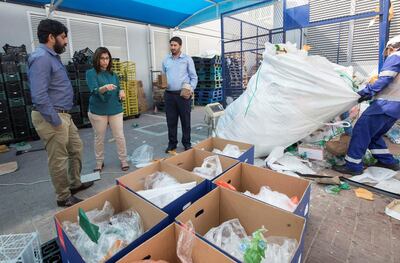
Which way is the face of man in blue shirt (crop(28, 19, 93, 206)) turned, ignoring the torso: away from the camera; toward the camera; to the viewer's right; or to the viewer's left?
to the viewer's right

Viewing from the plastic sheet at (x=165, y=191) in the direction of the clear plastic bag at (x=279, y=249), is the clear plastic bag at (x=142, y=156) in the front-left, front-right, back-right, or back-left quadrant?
back-left

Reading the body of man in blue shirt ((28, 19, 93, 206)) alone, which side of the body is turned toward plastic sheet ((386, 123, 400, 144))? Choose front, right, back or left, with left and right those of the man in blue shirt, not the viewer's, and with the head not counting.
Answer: front

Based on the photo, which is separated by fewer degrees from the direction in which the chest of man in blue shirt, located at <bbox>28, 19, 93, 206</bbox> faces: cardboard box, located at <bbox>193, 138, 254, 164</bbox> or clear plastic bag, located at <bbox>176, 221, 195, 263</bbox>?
the cardboard box

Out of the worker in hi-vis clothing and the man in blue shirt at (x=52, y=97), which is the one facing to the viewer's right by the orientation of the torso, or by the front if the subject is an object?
the man in blue shirt

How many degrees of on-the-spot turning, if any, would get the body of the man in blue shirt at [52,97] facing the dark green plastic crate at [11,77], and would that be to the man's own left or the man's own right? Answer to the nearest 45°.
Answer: approximately 90° to the man's own left

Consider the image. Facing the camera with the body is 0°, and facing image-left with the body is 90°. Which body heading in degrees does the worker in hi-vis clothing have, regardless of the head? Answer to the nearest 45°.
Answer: approximately 90°

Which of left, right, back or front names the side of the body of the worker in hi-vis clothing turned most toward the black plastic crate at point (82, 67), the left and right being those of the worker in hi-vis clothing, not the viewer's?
front

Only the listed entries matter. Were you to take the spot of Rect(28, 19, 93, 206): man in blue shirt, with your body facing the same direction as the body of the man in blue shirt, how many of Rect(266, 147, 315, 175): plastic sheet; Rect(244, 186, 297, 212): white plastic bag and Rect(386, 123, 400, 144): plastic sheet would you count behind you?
0

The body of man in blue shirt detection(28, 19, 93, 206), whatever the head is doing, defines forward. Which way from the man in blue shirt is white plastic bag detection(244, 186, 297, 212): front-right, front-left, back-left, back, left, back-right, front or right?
front-right

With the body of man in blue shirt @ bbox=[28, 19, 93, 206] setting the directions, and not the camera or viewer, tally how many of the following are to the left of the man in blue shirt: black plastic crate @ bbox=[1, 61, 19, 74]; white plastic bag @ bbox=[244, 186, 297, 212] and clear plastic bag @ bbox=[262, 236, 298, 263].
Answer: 1

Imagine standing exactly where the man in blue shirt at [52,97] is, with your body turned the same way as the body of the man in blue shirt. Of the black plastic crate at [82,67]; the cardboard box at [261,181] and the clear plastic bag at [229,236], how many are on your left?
1

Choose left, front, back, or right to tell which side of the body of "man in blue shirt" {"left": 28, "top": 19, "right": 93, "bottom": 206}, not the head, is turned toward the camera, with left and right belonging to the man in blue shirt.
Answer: right
